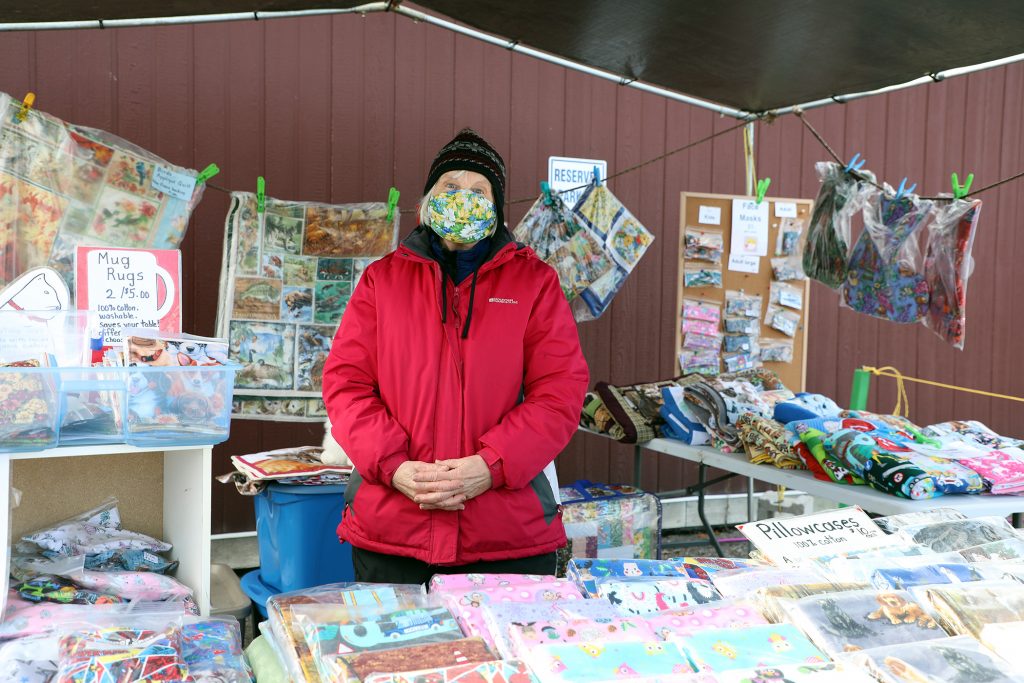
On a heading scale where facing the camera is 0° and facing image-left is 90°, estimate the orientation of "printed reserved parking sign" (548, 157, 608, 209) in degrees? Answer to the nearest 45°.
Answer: approximately 0°

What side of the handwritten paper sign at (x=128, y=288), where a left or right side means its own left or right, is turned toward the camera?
front

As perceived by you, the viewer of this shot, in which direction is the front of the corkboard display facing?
facing the viewer

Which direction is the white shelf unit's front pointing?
toward the camera

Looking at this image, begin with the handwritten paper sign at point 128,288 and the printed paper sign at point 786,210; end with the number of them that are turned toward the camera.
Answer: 2

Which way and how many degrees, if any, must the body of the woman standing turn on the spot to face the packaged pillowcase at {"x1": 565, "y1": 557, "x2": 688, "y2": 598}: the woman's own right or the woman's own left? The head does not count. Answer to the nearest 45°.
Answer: approximately 45° to the woman's own left

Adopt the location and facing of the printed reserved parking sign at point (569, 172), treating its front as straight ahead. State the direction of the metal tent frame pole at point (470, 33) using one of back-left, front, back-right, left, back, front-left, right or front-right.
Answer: front

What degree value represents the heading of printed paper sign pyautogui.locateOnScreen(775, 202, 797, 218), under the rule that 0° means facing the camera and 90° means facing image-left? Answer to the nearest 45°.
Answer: approximately 0°

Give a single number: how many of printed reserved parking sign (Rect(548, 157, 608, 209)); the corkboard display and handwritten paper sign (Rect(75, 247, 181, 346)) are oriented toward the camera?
3

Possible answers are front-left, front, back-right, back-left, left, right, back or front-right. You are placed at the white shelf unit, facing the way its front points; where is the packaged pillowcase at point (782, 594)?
front-left

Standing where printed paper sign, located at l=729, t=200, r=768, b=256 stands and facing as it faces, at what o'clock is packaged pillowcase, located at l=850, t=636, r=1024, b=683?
The packaged pillowcase is roughly at 12 o'clock from the printed paper sign.

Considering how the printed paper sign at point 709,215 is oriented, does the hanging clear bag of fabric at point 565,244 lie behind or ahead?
ahead

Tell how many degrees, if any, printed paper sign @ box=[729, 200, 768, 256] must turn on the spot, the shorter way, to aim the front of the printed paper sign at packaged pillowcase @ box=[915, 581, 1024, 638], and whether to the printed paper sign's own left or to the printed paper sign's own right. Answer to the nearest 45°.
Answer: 0° — it already faces it

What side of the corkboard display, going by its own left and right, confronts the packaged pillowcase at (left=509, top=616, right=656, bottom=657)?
front
